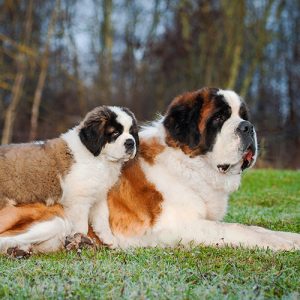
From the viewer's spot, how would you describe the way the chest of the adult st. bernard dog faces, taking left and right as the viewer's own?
facing to the right of the viewer

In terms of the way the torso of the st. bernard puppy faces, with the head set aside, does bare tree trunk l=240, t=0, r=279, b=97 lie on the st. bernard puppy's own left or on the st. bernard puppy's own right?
on the st. bernard puppy's own left

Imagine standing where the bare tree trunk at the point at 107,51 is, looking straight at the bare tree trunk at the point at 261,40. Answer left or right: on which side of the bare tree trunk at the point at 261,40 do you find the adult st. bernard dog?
right

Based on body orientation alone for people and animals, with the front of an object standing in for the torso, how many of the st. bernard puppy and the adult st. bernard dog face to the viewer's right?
2

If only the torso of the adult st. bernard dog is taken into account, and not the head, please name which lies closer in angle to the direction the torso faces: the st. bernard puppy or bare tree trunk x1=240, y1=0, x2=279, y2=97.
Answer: the bare tree trunk

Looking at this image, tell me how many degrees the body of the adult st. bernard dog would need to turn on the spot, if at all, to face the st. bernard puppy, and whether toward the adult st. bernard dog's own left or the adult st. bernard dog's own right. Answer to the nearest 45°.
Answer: approximately 180°

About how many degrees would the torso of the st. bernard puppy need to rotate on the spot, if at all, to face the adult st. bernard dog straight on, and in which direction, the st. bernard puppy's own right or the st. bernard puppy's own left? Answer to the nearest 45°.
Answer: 0° — it already faces it

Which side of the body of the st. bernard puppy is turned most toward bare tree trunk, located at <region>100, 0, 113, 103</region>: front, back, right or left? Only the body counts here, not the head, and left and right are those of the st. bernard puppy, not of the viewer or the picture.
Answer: left

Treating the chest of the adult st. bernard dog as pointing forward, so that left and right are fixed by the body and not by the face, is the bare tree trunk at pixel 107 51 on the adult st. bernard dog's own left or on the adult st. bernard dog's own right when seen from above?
on the adult st. bernard dog's own left

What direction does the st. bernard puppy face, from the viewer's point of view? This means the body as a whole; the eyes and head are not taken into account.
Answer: to the viewer's right

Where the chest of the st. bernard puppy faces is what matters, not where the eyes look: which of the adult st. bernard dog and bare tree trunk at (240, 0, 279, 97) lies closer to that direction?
the adult st. bernard dog
